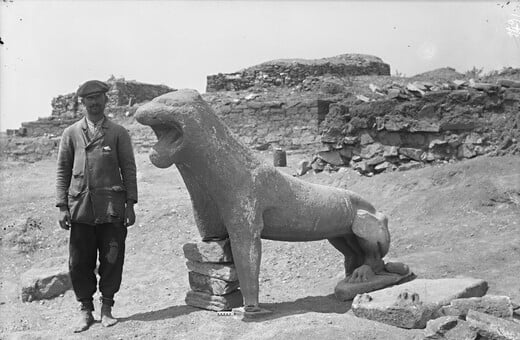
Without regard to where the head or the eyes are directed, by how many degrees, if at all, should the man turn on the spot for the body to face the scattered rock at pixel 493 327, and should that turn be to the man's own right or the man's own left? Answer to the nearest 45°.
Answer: approximately 45° to the man's own left

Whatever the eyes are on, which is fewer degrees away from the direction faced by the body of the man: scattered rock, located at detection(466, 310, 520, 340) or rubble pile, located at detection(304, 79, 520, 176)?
the scattered rock

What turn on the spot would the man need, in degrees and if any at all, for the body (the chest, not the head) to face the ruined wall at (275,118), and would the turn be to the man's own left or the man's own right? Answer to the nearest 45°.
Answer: approximately 135° to the man's own left

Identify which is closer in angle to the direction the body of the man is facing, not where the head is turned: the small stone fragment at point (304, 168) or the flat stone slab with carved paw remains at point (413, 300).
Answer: the flat stone slab with carved paw remains

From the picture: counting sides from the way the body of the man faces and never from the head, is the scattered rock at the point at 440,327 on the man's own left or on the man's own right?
on the man's own left

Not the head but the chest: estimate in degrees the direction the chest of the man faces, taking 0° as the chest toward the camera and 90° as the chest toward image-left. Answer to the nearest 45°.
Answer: approximately 0°

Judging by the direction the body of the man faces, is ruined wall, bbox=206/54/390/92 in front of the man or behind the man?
behind

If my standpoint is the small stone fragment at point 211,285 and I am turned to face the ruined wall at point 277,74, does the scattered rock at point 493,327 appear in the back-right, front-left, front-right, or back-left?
back-right

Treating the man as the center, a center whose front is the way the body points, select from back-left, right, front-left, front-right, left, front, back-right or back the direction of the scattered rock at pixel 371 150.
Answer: back-left

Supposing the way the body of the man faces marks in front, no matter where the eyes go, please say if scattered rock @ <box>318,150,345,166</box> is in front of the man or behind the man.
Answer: behind

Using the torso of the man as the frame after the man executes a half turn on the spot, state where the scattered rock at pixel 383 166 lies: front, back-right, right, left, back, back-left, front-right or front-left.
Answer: front-right

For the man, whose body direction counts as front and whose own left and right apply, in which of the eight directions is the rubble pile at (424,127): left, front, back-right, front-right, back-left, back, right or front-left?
back-left
